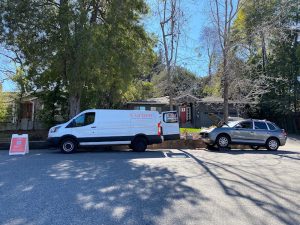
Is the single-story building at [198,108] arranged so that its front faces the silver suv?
yes

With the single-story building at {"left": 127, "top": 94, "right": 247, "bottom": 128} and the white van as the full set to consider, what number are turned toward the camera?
1

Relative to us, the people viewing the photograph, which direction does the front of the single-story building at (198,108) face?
facing the viewer

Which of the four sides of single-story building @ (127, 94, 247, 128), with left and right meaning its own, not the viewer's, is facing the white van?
front

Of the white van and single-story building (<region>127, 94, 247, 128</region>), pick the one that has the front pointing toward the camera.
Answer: the single-story building

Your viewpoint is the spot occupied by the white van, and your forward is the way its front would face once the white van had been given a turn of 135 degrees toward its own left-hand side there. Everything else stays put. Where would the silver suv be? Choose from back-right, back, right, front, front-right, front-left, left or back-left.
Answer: front-left

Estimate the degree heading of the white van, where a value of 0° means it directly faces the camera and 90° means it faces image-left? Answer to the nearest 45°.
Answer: approximately 90°

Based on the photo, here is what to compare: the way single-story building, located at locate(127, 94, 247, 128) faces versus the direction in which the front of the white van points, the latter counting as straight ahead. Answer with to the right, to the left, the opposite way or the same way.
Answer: to the left

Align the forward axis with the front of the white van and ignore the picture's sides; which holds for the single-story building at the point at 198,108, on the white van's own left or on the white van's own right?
on the white van's own right
